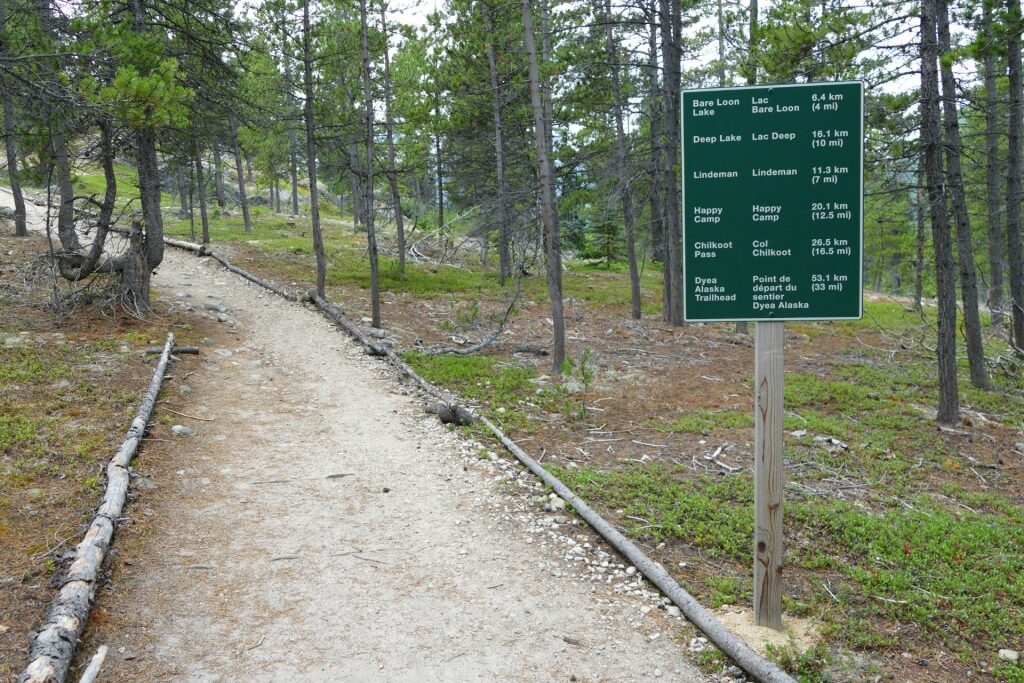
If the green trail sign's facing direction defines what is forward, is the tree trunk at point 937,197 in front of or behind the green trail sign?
behind

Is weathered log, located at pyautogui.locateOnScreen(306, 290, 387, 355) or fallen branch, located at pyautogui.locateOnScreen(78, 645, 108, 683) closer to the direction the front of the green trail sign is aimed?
the fallen branch

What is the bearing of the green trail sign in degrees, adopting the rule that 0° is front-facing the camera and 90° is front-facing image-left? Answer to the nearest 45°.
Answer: approximately 0°

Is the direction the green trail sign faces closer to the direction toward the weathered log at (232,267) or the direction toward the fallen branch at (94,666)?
the fallen branch

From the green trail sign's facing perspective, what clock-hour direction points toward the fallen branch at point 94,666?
The fallen branch is roughly at 2 o'clock from the green trail sign.

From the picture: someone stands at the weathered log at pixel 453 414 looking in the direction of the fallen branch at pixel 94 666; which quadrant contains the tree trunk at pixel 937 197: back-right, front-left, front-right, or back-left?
back-left
